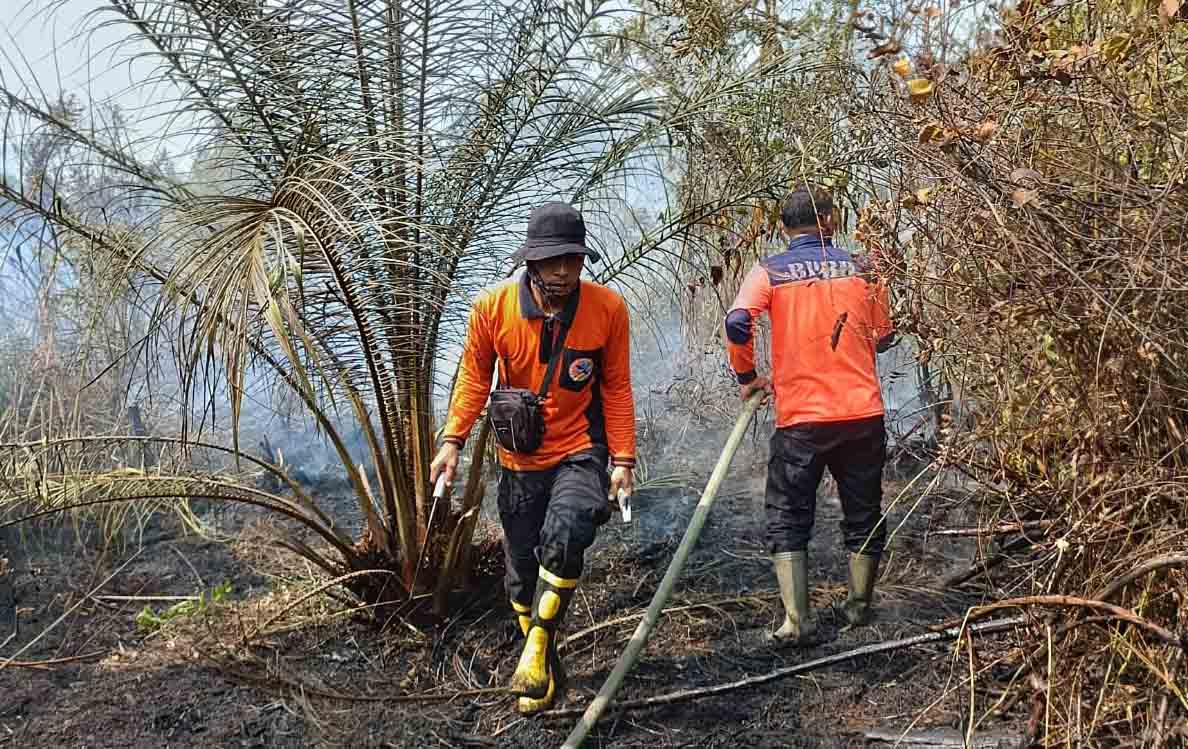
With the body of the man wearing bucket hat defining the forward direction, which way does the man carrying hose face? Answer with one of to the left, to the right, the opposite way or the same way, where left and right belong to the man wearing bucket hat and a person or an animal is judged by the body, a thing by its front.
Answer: the opposite way

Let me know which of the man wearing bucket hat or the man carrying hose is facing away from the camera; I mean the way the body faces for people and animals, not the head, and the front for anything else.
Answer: the man carrying hose

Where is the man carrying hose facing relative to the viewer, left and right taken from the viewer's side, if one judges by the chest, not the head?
facing away from the viewer

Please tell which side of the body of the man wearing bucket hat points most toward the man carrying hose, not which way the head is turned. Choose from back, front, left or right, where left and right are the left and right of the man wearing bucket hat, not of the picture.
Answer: left

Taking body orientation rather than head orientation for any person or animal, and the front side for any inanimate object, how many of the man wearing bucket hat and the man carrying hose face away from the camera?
1

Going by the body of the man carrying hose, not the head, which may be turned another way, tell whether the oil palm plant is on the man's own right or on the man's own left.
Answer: on the man's own left
